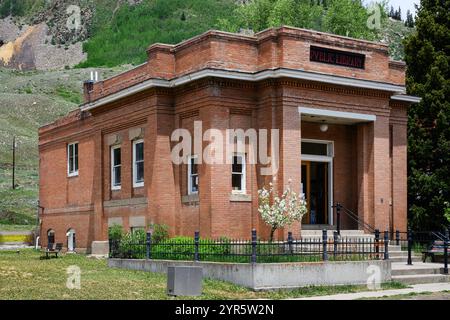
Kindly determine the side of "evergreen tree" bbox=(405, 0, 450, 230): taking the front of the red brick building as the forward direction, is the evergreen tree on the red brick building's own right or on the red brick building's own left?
on the red brick building's own left

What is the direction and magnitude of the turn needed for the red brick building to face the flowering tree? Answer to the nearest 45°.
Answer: approximately 45° to its right

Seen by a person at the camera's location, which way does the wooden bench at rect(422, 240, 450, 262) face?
facing the viewer and to the left of the viewer

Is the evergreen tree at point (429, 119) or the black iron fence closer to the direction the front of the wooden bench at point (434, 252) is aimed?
the black iron fence

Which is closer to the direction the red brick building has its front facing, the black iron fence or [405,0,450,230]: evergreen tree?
the black iron fence

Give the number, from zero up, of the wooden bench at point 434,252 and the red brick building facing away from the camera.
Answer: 0

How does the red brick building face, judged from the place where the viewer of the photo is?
facing the viewer and to the right of the viewer

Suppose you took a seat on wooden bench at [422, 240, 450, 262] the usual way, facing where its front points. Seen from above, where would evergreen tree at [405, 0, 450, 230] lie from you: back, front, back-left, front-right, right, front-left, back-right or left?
back-right
